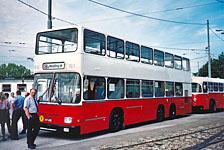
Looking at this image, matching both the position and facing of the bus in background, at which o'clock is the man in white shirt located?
The man in white shirt is roughly at 11 o'clock from the bus in background.

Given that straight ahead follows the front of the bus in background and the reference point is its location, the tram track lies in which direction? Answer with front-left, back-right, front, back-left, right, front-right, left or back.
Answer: front-left

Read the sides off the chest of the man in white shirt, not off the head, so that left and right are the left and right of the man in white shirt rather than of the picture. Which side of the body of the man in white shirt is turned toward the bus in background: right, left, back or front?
left

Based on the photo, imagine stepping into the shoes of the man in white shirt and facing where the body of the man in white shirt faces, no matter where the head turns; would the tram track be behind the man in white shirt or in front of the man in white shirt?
in front

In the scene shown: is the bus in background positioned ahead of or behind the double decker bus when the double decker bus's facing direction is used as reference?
behind

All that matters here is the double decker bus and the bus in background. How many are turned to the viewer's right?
0

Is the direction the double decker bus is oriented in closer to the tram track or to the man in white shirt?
the man in white shirt

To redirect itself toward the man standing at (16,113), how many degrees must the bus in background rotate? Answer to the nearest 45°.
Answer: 0° — it already faces them

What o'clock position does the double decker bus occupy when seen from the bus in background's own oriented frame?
The double decker bus is roughly at 11 o'clock from the bus in background.

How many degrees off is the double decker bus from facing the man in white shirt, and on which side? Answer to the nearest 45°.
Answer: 0° — it already faces them

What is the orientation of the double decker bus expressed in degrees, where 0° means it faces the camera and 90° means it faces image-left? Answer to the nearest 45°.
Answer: approximately 45°

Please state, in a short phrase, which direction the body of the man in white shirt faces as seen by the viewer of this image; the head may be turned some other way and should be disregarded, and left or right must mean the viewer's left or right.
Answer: facing the viewer and to the right of the viewer

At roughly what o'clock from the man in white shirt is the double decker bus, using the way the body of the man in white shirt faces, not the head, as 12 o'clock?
The double decker bus is roughly at 9 o'clock from the man in white shirt.

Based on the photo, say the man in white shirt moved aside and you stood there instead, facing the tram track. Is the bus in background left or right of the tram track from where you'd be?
left

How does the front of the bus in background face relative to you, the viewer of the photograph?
facing the viewer and to the left of the viewer

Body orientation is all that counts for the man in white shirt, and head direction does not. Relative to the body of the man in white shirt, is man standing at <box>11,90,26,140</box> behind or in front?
behind
